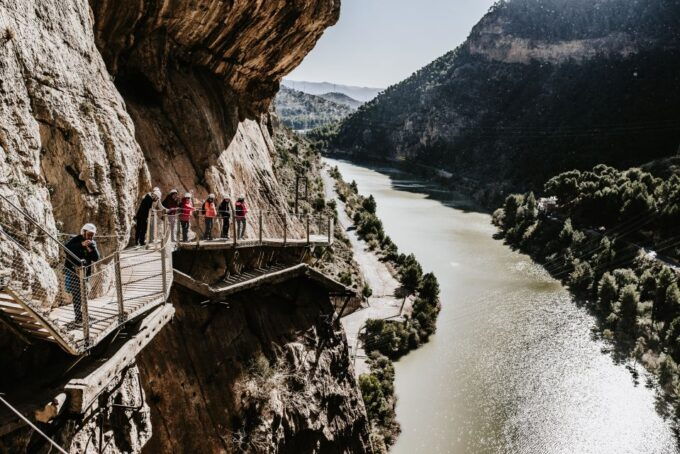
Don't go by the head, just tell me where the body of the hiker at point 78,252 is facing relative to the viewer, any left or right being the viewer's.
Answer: facing the viewer and to the right of the viewer

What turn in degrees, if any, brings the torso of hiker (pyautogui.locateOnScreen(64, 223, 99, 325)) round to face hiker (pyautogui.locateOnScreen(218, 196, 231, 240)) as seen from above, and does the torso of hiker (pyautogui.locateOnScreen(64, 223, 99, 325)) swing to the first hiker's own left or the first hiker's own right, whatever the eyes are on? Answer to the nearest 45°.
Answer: approximately 90° to the first hiker's own left

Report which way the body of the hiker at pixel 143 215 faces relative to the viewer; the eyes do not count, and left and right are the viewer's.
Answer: facing to the right of the viewer

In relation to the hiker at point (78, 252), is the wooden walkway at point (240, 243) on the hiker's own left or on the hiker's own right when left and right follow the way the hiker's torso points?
on the hiker's own left

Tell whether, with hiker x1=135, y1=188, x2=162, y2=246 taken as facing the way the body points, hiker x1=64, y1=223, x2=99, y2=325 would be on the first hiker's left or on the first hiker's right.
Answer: on the first hiker's right

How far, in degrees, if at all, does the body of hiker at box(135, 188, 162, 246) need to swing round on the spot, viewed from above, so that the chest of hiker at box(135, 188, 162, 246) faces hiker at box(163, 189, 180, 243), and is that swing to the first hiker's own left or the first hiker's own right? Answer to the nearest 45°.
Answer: approximately 45° to the first hiker's own left

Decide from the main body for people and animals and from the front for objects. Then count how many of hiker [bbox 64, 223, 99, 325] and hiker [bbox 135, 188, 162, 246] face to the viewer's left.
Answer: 0

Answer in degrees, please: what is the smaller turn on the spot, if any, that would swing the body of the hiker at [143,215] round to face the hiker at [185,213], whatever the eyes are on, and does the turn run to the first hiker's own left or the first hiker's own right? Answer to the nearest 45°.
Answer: approximately 45° to the first hiker's own left

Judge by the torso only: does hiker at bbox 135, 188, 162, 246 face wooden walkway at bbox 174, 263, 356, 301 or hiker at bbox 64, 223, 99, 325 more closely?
the wooden walkway

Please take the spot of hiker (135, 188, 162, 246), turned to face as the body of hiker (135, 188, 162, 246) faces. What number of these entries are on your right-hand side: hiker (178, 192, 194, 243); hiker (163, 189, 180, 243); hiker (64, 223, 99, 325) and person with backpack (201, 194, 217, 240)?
1

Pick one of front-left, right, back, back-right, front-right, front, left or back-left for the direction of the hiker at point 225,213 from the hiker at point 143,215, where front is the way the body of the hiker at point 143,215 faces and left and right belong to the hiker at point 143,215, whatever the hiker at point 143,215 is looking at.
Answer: front-left
